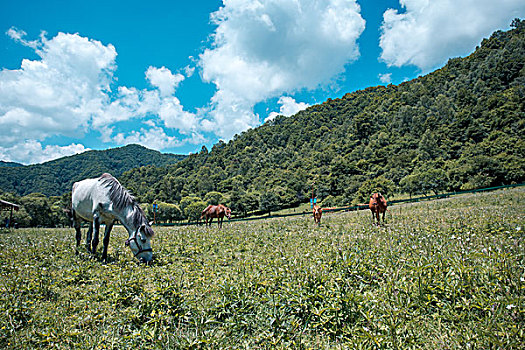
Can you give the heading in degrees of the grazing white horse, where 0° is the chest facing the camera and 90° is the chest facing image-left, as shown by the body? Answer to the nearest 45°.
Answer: approximately 315°
